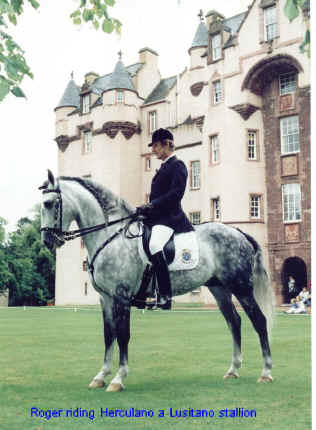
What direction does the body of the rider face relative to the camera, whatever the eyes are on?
to the viewer's left

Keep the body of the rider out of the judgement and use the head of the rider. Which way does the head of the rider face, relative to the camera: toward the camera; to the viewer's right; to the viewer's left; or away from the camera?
to the viewer's left

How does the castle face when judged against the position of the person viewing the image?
facing the viewer and to the left of the viewer

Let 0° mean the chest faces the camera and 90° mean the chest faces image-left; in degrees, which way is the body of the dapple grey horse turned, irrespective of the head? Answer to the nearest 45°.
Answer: approximately 90°

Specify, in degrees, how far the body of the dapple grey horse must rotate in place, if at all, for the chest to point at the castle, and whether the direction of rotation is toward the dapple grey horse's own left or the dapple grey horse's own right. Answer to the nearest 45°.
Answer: approximately 90° to the dapple grey horse's own right

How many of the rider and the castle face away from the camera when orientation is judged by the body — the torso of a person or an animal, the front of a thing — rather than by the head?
0

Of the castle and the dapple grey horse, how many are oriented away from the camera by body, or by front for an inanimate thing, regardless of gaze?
0

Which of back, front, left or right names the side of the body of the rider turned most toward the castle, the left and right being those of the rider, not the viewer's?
right

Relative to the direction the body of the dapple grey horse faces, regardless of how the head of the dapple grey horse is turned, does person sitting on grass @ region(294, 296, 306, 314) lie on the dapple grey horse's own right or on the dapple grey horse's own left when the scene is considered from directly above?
on the dapple grey horse's own right
